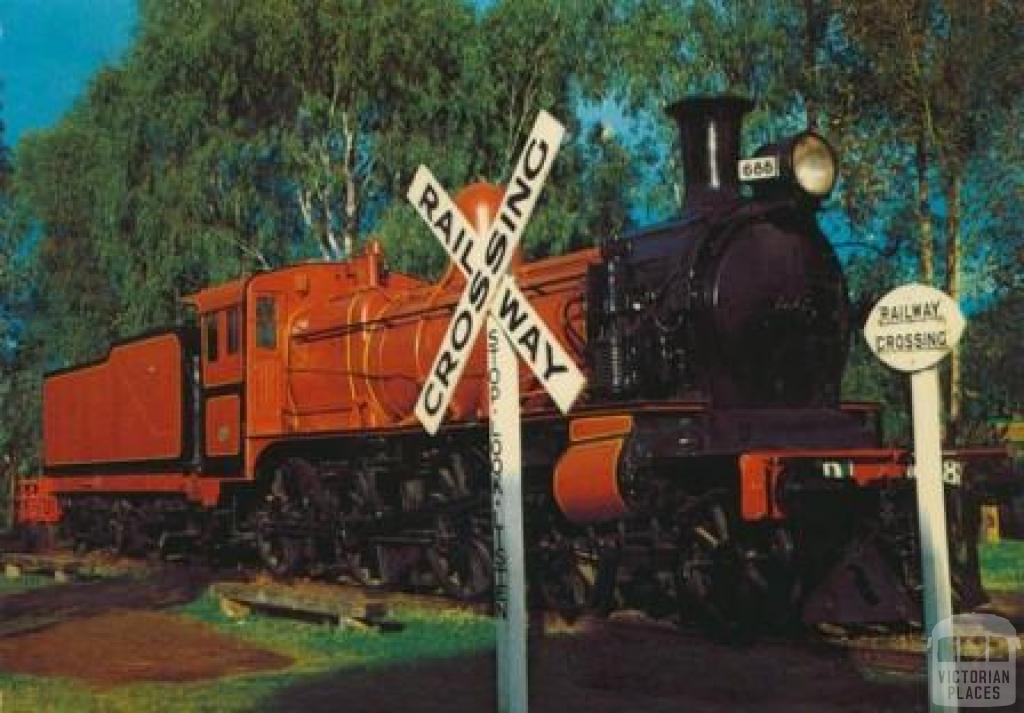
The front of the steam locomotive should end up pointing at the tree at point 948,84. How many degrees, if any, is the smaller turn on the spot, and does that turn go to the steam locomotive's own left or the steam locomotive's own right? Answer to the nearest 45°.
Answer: approximately 90° to the steam locomotive's own left

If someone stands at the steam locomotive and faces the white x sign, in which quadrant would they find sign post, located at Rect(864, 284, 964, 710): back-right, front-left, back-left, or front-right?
front-left

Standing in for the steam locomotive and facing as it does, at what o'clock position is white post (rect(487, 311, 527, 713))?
The white post is roughly at 2 o'clock from the steam locomotive.

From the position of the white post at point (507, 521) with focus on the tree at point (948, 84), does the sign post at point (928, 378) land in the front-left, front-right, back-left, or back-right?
front-right

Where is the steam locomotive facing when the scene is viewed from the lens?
facing the viewer and to the right of the viewer

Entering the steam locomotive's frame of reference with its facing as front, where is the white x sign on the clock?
The white x sign is roughly at 2 o'clock from the steam locomotive.

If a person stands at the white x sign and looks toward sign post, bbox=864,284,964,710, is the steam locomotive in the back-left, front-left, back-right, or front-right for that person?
front-left

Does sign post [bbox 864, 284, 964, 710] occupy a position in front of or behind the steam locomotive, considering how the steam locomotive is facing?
in front
